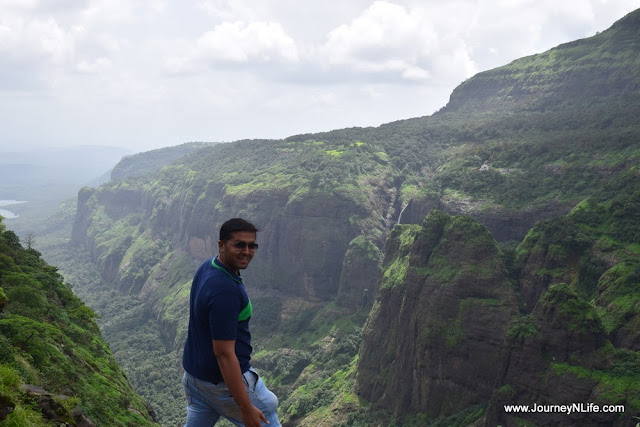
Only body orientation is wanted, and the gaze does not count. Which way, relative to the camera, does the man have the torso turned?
to the viewer's right
